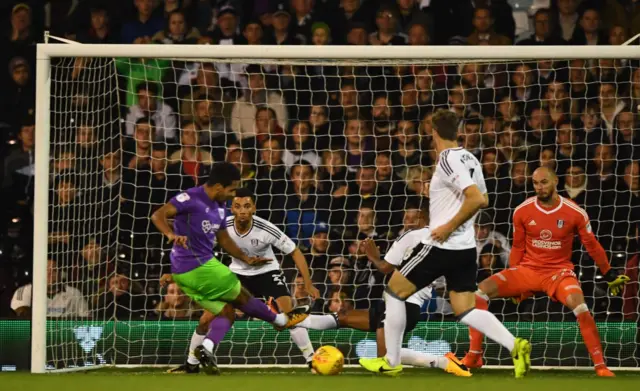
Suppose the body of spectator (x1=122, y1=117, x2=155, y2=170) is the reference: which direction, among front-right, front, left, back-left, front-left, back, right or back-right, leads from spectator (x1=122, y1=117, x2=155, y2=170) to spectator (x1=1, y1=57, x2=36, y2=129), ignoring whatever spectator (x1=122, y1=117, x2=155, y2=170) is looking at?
back-right

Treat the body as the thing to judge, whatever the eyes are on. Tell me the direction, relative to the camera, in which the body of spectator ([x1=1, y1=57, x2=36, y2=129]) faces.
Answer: toward the camera

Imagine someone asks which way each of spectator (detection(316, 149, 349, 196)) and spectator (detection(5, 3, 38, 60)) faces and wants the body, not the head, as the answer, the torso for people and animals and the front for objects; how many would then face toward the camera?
2

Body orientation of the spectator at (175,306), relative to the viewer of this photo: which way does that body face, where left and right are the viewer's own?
facing the viewer

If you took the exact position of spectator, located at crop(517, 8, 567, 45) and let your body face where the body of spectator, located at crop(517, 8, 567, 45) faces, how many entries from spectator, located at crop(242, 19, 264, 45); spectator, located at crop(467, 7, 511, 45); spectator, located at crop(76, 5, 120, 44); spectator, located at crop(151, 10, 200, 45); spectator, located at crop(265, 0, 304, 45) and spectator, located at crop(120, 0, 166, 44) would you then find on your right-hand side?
6

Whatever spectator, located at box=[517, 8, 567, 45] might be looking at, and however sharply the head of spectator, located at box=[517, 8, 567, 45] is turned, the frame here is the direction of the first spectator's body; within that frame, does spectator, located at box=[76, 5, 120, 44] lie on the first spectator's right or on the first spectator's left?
on the first spectator's right

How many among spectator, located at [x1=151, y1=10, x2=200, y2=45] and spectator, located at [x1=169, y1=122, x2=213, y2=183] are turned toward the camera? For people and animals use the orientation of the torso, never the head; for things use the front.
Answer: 2

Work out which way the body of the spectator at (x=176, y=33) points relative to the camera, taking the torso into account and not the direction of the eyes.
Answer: toward the camera

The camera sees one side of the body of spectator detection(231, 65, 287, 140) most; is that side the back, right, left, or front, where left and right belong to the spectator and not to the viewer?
front

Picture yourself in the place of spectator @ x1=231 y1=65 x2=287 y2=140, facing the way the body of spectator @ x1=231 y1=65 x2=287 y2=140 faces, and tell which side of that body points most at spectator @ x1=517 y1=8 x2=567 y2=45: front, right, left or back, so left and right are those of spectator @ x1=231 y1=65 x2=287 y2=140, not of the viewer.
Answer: left

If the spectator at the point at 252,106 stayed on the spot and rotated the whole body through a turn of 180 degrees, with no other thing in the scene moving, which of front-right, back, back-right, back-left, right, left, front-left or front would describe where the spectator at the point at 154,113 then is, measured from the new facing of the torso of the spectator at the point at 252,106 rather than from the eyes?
left

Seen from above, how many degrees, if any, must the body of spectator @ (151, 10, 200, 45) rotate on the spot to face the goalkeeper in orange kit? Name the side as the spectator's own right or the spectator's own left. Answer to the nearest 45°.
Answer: approximately 45° to the spectator's own left
